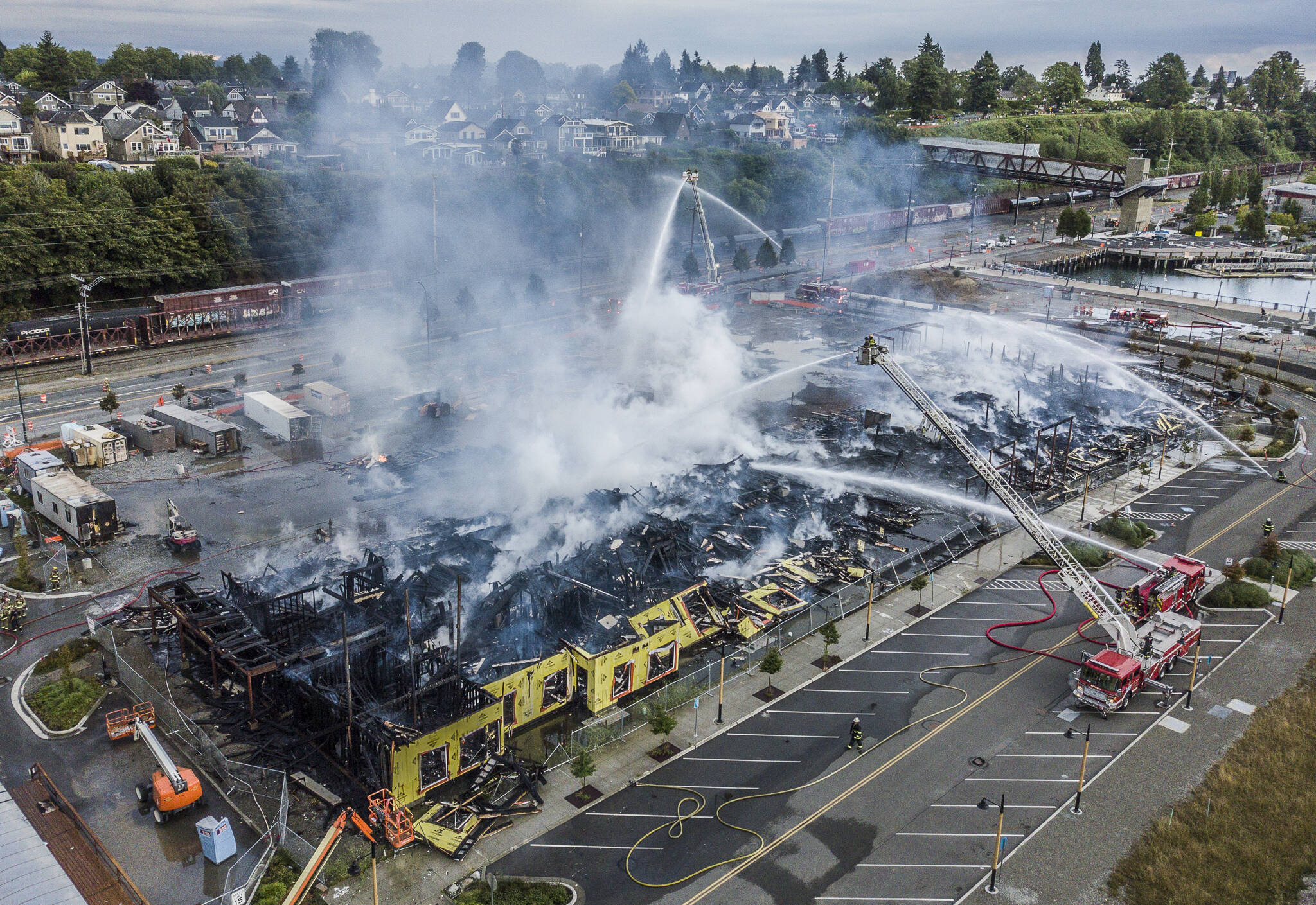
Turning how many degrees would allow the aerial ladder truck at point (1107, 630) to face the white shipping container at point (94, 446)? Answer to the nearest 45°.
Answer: approximately 45° to its right

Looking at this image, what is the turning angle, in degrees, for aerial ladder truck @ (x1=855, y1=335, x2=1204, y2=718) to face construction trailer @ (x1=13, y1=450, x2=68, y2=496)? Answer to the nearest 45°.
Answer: approximately 45° to its right

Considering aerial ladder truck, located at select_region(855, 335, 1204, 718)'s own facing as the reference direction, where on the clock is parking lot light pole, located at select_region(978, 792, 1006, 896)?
The parking lot light pole is roughly at 11 o'clock from the aerial ladder truck.

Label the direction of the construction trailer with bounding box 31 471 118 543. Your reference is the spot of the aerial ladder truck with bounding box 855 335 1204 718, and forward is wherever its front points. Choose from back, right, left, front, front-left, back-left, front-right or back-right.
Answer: front-right

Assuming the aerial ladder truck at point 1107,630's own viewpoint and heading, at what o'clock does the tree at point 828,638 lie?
The tree is roughly at 1 o'clock from the aerial ladder truck.

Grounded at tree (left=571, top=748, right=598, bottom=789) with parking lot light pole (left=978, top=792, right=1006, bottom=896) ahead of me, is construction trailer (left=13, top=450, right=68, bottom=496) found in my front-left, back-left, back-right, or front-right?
back-left

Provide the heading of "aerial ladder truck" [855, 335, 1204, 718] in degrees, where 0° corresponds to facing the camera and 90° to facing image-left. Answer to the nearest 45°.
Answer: approximately 45°

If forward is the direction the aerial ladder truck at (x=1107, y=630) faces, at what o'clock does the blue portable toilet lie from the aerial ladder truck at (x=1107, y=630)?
The blue portable toilet is roughly at 12 o'clock from the aerial ladder truck.

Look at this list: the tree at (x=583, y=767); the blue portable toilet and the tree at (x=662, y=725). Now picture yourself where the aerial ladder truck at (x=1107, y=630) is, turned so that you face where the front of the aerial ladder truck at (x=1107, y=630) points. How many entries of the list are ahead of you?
3

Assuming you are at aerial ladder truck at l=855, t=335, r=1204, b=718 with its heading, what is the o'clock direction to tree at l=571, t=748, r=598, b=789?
The tree is roughly at 12 o'clock from the aerial ladder truck.

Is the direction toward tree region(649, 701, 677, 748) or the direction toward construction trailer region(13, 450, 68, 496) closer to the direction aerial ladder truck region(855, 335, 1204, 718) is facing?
the tree
